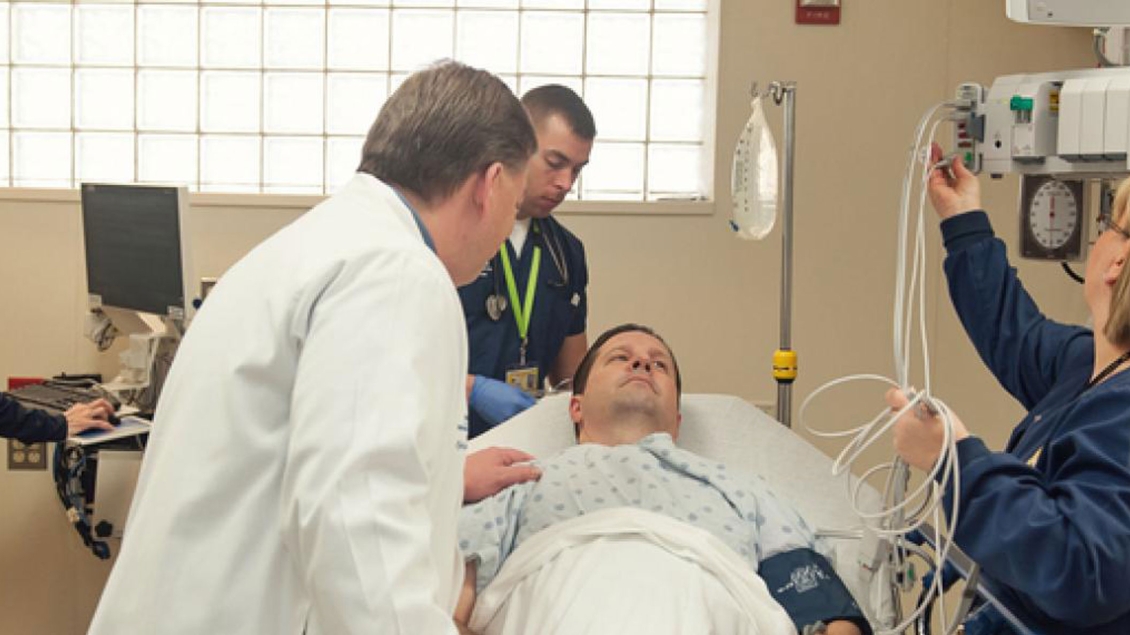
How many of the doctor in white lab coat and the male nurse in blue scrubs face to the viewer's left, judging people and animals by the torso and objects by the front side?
0

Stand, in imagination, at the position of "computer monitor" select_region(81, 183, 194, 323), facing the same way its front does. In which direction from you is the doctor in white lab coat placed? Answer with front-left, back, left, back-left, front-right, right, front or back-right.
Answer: front-left

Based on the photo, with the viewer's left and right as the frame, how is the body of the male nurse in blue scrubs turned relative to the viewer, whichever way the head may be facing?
facing the viewer and to the right of the viewer

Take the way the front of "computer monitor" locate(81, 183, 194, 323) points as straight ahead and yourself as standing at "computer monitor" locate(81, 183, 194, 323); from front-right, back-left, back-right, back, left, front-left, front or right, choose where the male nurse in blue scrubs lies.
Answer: left

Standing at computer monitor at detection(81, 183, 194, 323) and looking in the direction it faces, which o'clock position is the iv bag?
The iv bag is roughly at 9 o'clock from the computer monitor.

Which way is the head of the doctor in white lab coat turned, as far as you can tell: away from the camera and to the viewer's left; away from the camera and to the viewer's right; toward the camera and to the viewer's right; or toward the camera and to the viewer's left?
away from the camera and to the viewer's right

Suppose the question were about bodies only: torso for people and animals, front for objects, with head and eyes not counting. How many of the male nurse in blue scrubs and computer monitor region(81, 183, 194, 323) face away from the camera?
0

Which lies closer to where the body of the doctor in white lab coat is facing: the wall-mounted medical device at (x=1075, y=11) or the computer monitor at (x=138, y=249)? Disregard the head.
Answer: the wall-mounted medical device

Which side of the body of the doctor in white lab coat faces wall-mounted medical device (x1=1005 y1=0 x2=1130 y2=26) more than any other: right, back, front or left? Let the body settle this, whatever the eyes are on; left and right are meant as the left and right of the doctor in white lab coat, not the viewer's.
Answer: front

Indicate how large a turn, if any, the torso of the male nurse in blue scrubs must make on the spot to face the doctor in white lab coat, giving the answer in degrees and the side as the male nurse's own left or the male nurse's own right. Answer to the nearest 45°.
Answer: approximately 45° to the male nurse's own right

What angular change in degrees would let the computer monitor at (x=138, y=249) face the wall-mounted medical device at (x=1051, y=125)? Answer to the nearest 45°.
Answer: approximately 90° to its left

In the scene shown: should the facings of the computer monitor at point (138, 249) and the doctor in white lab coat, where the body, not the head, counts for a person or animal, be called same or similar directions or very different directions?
very different directions

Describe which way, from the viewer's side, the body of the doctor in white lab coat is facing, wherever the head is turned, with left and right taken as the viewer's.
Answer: facing away from the viewer and to the right of the viewer
